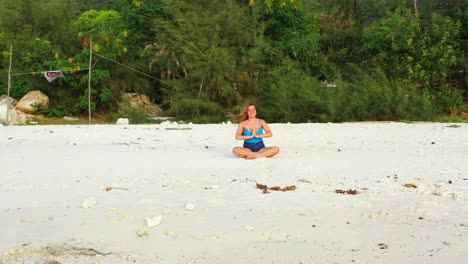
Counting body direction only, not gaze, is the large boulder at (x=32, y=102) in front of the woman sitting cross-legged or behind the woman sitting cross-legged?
behind

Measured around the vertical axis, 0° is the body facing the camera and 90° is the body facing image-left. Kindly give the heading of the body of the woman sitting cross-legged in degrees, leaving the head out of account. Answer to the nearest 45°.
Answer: approximately 0°

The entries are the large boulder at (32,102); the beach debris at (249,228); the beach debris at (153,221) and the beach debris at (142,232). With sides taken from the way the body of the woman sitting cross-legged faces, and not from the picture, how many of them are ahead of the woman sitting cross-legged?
3

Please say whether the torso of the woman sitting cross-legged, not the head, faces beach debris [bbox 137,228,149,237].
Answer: yes

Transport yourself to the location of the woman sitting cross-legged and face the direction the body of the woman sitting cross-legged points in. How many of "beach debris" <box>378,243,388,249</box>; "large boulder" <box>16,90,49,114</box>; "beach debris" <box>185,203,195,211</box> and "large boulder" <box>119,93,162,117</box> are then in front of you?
2

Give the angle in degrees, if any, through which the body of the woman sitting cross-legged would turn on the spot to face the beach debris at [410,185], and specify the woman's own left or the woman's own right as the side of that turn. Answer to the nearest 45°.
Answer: approximately 45° to the woman's own left

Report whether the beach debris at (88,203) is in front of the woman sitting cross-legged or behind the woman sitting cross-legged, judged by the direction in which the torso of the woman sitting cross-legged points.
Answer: in front

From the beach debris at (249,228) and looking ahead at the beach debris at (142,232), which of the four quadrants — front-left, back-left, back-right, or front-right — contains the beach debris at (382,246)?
back-left

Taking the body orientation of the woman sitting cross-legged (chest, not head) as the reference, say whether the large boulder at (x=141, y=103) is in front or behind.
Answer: behind

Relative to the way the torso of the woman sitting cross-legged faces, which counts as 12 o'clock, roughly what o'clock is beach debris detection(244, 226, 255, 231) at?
The beach debris is roughly at 12 o'clock from the woman sitting cross-legged.

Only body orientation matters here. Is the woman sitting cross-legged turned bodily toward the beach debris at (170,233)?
yes

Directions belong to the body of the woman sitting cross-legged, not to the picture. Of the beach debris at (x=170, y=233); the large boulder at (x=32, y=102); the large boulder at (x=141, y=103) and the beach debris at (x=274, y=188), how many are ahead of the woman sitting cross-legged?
2

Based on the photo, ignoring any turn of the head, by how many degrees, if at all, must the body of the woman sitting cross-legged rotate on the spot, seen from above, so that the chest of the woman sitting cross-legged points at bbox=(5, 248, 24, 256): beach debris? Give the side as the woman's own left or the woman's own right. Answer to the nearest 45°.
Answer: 0° — they already face it

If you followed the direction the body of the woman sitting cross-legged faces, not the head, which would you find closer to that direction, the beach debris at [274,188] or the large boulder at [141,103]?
the beach debris

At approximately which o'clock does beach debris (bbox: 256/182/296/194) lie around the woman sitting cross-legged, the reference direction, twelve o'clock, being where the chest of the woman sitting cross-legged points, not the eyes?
The beach debris is roughly at 12 o'clock from the woman sitting cross-legged.

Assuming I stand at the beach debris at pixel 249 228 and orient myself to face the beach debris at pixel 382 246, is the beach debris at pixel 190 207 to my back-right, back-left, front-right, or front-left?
back-left

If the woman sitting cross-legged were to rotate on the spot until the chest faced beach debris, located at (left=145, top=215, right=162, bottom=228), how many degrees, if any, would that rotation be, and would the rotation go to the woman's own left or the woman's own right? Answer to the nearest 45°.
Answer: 0° — they already face it
